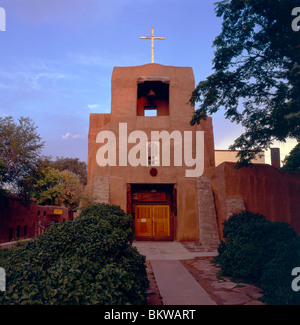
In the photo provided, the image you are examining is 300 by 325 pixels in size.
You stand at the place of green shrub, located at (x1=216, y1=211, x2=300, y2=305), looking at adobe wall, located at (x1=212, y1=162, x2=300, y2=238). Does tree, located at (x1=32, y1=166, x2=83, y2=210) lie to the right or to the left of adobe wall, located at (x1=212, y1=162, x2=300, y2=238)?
left

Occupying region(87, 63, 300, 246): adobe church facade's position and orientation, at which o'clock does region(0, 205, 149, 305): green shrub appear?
The green shrub is roughly at 12 o'clock from the adobe church facade.

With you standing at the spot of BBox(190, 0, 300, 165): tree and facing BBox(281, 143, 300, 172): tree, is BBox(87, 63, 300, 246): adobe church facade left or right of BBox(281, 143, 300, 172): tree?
left

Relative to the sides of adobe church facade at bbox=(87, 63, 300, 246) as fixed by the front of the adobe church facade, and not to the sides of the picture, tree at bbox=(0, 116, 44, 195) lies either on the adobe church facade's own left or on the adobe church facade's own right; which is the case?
on the adobe church facade's own right

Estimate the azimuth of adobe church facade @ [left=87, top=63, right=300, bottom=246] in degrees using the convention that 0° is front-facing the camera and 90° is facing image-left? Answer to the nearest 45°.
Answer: approximately 0°

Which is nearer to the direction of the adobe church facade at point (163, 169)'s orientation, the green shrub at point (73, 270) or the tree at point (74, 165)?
the green shrub
